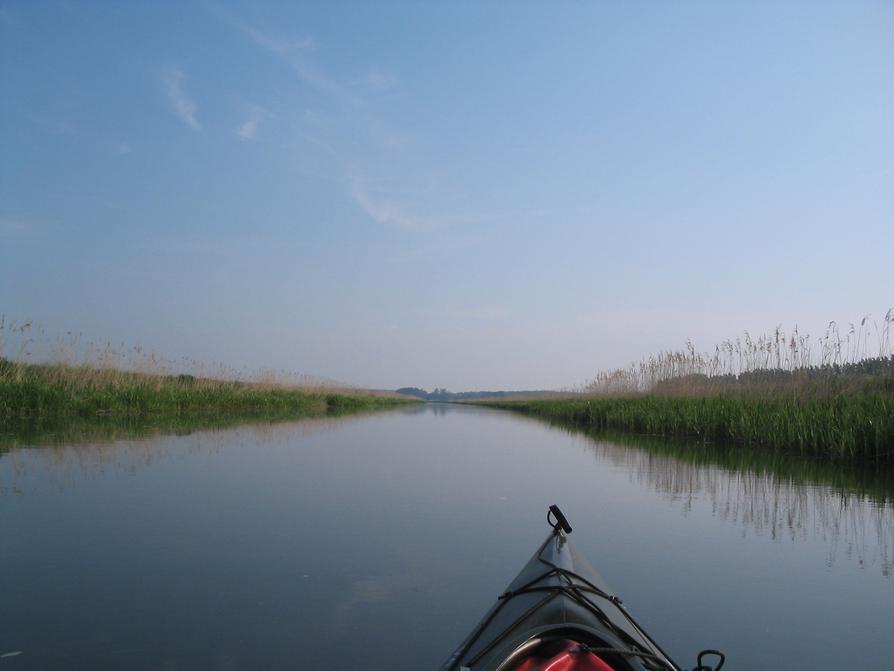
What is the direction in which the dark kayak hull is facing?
away from the camera
